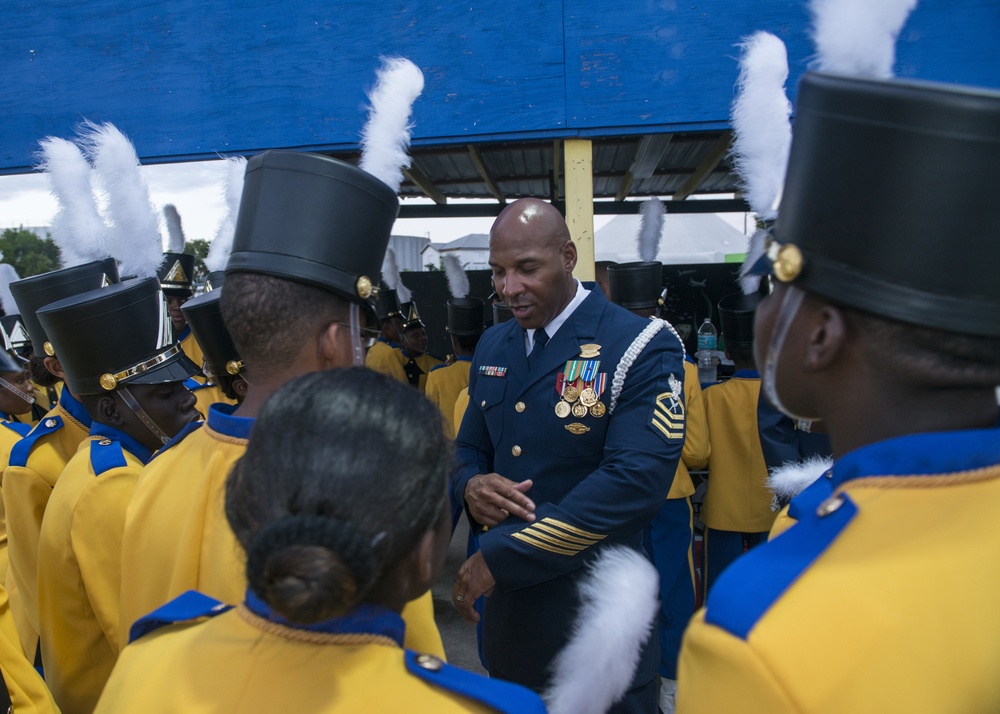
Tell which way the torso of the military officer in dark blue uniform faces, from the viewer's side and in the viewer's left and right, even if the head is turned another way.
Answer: facing the viewer and to the left of the viewer

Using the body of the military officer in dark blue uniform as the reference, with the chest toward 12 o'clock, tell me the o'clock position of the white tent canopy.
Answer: The white tent canopy is roughly at 5 o'clock from the military officer in dark blue uniform.

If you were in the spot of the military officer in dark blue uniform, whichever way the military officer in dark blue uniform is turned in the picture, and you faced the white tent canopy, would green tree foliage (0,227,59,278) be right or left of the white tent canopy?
left

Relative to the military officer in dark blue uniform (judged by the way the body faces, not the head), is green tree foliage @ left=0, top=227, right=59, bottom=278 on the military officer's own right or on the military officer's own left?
on the military officer's own right

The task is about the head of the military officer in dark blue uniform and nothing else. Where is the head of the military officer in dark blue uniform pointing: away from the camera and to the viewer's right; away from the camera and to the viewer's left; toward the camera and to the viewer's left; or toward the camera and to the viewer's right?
toward the camera and to the viewer's left
